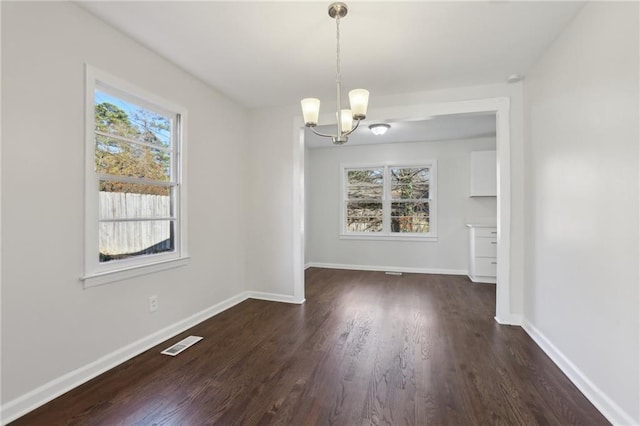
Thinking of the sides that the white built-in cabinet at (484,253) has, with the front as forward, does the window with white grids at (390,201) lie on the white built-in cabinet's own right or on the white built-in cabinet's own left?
on the white built-in cabinet's own right

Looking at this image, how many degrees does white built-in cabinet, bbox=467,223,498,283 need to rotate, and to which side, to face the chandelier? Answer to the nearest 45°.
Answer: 0° — it already faces it
